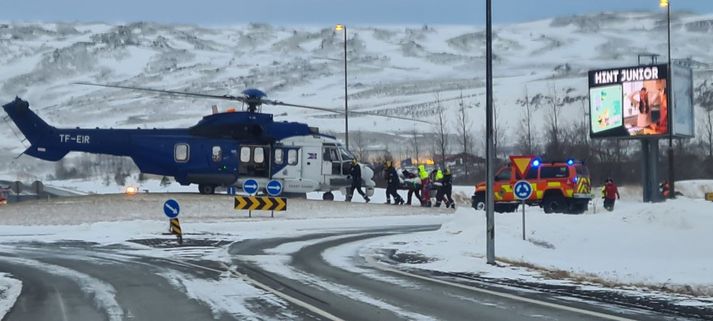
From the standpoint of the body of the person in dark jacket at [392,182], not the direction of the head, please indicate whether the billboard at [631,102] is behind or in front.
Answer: behind

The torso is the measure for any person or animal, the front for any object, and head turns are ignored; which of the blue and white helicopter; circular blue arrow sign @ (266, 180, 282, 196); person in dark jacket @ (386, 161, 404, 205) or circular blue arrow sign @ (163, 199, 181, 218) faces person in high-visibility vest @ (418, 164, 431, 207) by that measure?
the blue and white helicopter

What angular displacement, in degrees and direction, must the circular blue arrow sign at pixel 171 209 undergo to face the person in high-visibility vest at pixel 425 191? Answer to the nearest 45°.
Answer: approximately 135° to its left

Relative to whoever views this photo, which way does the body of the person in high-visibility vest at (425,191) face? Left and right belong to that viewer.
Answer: facing to the left of the viewer

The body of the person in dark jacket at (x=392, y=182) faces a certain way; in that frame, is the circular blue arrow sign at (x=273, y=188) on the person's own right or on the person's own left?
on the person's own left

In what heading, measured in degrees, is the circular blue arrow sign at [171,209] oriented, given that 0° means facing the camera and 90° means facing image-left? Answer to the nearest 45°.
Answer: approximately 0°

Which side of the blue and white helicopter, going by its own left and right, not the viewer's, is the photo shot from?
right

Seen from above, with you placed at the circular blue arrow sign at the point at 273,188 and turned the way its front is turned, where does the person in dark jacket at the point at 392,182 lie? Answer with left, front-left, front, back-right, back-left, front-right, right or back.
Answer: back-left

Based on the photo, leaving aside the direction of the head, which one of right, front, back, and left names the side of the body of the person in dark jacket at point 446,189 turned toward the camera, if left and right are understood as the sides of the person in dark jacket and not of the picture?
left

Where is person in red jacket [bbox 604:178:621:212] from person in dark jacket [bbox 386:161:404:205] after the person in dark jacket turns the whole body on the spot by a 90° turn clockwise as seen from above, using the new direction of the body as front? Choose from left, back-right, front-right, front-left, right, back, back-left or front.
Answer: right

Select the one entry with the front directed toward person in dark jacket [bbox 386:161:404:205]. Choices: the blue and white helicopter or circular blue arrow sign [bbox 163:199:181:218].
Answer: the blue and white helicopter

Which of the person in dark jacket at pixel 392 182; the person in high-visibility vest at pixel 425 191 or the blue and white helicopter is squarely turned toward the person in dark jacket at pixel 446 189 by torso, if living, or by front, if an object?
the blue and white helicopter
